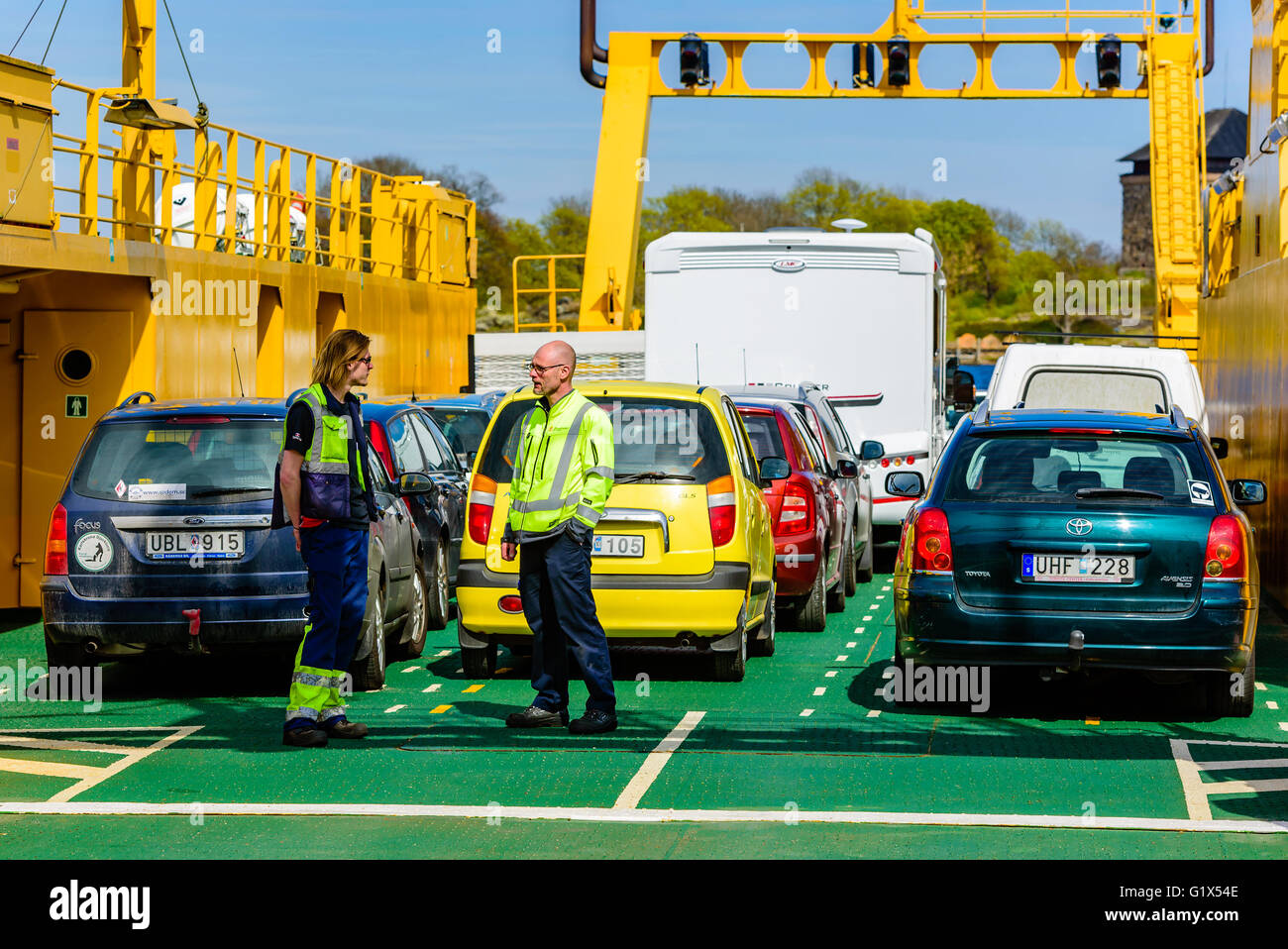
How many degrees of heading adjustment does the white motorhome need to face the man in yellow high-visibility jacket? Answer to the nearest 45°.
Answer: approximately 180°

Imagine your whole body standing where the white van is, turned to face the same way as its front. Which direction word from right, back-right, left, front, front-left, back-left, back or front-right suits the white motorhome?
left

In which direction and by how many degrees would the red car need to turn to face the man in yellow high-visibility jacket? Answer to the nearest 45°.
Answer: approximately 180°

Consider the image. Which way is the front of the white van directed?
away from the camera

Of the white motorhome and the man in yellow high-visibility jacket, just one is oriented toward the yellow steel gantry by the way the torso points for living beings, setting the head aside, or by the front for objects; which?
the white motorhome

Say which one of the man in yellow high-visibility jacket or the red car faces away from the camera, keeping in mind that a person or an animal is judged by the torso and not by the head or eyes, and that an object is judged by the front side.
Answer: the red car

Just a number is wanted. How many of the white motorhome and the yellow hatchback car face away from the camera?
2

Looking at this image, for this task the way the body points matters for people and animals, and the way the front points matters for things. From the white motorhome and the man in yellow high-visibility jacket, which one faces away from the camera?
the white motorhome

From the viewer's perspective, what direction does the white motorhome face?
away from the camera

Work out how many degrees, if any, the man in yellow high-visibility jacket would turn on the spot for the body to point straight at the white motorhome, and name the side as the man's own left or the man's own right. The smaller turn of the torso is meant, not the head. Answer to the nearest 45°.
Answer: approximately 135° to the man's own right

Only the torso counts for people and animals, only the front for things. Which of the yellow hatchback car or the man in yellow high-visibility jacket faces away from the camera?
the yellow hatchback car

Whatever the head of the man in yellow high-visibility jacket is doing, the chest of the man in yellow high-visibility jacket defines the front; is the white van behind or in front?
behind

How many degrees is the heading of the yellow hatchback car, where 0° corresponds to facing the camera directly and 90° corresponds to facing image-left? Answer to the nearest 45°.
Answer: approximately 180°

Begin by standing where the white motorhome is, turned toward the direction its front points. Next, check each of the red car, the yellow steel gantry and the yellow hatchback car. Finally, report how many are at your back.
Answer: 2

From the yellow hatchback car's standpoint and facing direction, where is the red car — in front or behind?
in front

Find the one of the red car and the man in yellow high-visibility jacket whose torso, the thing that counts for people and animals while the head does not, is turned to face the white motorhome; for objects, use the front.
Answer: the red car

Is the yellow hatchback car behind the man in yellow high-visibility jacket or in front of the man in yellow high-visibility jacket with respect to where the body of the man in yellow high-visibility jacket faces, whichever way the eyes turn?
behind
